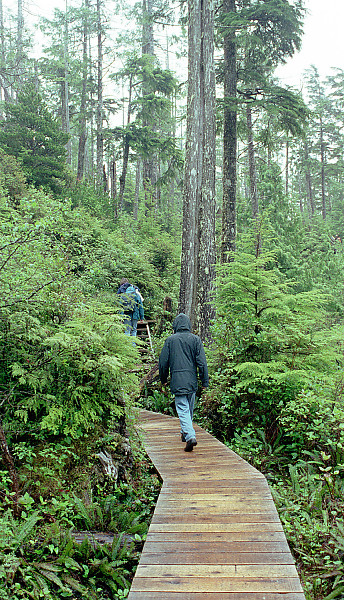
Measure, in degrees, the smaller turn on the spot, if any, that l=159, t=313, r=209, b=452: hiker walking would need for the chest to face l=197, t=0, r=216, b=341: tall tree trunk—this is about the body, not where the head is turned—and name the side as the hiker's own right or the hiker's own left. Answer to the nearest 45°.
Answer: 0° — they already face it

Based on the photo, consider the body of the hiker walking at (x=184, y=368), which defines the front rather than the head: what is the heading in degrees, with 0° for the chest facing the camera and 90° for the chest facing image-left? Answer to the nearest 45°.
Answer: approximately 180°

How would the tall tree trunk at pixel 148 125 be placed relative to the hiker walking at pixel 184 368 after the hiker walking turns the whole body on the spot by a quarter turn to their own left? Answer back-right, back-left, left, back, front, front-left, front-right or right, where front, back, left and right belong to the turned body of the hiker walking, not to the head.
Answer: right

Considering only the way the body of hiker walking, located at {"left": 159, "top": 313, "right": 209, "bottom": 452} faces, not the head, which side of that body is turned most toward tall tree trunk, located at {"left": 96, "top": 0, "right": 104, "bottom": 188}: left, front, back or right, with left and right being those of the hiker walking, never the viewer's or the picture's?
front

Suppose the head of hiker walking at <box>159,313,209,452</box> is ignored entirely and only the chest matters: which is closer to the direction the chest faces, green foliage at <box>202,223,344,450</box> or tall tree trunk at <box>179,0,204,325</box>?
the tall tree trunk

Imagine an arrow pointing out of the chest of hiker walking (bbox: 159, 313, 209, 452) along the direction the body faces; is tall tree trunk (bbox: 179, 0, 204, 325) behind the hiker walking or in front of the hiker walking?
in front

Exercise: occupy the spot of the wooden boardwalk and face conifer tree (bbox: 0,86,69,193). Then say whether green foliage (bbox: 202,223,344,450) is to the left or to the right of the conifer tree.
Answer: right
